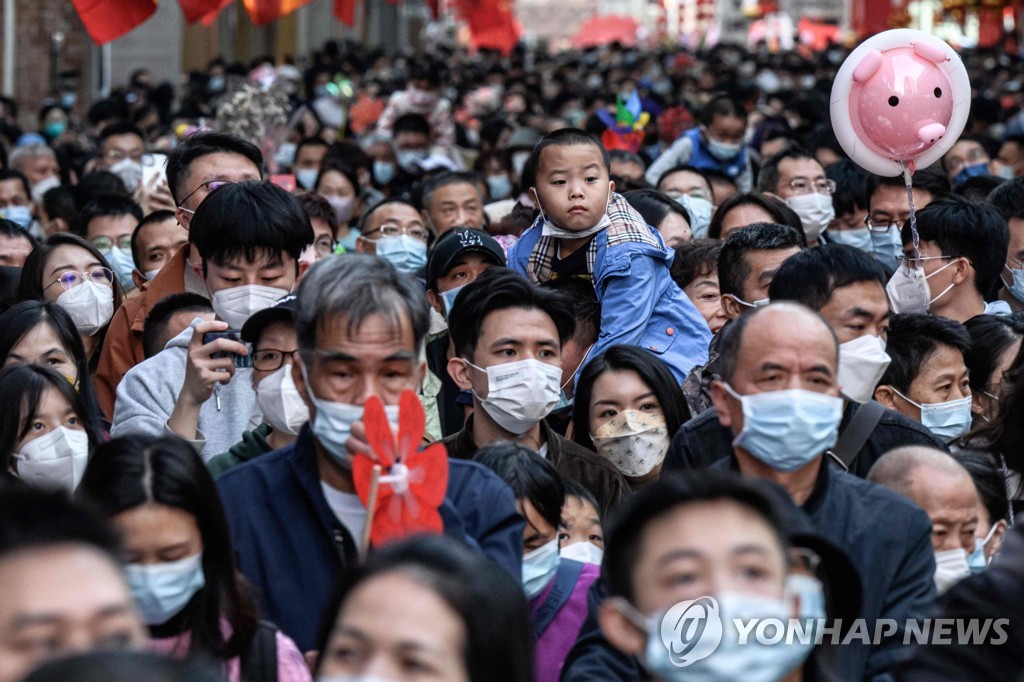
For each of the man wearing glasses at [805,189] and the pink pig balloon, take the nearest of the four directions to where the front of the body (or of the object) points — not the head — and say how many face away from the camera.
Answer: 0

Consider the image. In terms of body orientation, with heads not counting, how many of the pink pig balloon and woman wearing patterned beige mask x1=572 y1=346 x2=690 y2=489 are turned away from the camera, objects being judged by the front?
0

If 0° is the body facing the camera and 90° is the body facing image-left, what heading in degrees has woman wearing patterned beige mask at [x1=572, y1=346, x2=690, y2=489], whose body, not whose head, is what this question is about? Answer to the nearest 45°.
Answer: approximately 0°

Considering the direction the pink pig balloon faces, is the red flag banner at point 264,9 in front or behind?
behind

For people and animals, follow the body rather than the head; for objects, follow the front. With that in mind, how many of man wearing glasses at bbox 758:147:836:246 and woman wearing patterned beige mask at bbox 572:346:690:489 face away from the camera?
0

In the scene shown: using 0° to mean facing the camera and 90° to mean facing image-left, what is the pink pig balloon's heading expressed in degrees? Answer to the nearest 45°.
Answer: approximately 315°

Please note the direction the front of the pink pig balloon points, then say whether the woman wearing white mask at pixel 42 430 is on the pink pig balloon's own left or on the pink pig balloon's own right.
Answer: on the pink pig balloon's own right
